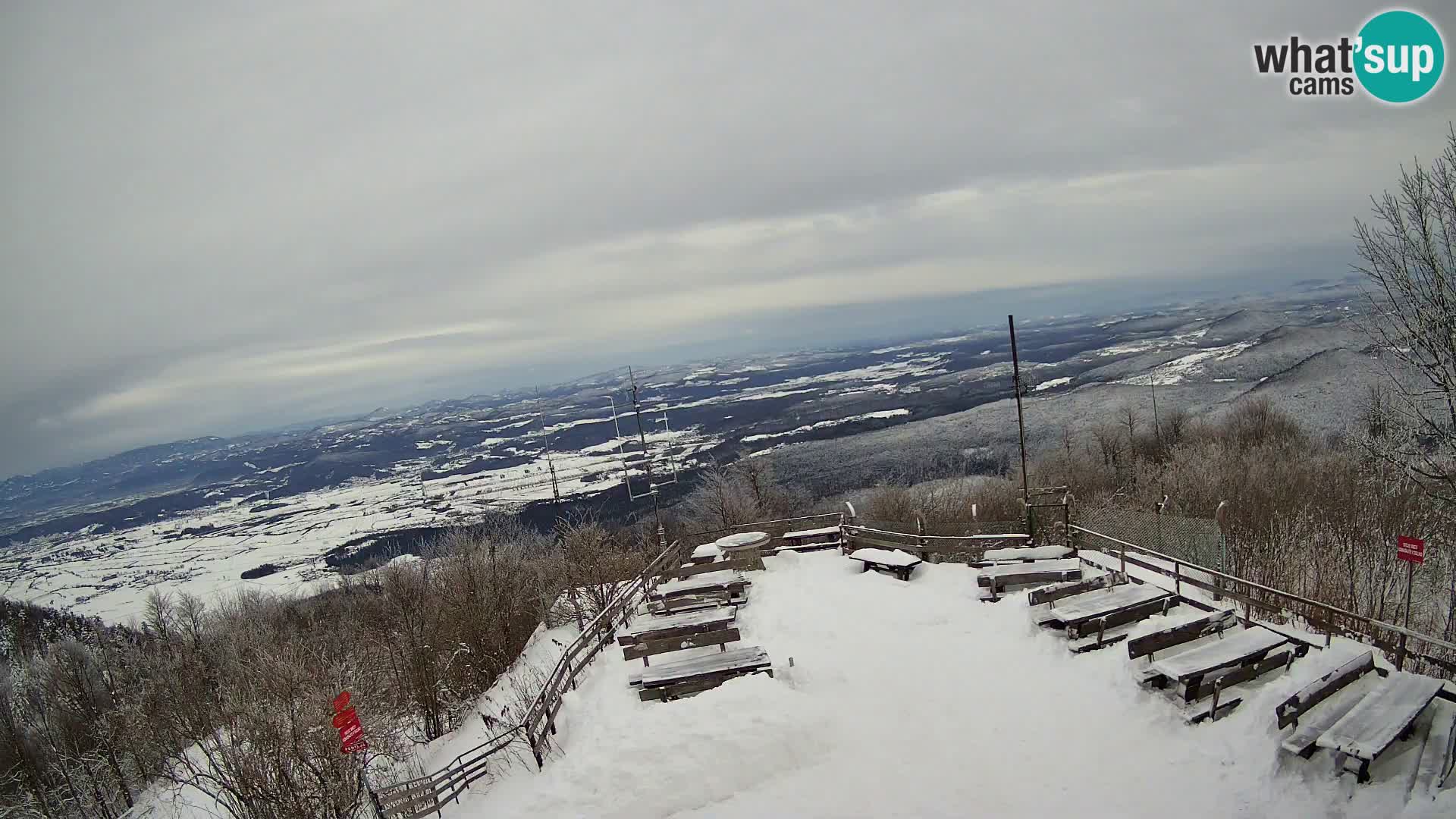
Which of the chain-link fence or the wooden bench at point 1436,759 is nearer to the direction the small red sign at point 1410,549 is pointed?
the wooden bench

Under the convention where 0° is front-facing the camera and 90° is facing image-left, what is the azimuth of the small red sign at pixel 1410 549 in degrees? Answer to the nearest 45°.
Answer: approximately 0°
